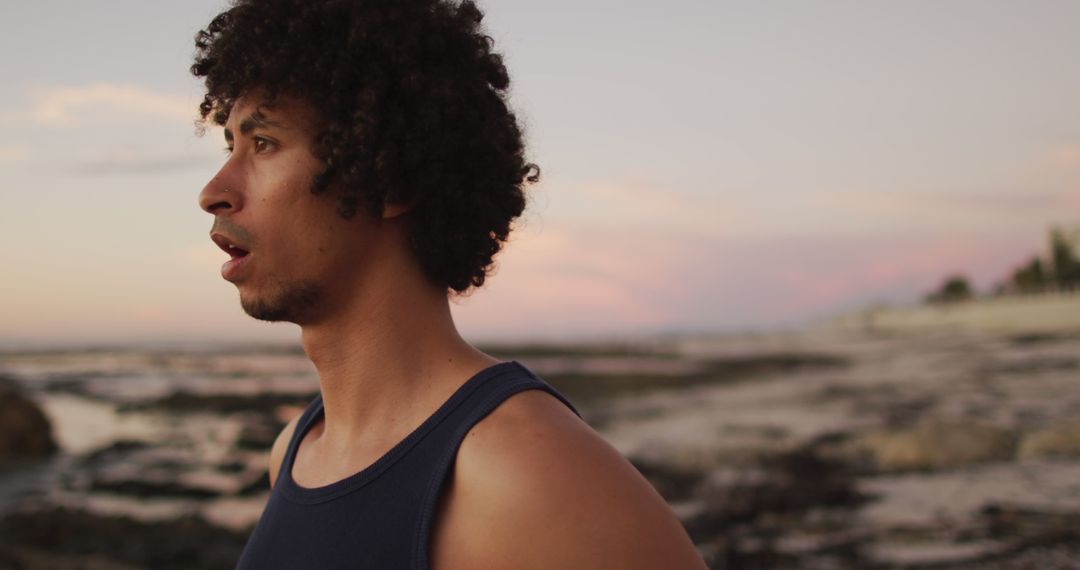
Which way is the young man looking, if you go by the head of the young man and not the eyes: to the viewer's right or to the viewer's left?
to the viewer's left

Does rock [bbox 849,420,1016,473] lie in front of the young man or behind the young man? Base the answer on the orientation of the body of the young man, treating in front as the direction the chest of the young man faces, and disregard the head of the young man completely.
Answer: behind

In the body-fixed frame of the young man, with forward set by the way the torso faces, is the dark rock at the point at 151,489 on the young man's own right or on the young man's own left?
on the young man's own right

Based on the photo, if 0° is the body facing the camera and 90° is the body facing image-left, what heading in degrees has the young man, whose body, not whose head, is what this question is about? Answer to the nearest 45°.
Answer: approximately 45°

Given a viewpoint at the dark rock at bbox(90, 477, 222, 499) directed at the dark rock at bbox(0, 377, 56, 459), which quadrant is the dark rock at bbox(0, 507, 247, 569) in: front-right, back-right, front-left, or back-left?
back-left

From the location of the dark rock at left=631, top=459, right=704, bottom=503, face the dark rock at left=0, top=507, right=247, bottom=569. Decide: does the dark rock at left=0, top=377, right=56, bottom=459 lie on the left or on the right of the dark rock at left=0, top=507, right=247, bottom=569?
right

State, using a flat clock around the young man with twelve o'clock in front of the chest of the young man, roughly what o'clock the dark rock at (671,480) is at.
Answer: The dark rock is roughly at 5 o'clock from the young man.

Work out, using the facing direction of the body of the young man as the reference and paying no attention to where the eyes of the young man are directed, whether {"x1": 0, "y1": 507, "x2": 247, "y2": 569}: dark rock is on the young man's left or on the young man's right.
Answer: on the young man's right

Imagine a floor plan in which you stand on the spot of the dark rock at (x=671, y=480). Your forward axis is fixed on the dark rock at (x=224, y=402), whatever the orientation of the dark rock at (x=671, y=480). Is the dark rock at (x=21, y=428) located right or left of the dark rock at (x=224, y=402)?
left

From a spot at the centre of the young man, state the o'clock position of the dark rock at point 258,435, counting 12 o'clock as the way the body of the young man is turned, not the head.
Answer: The dark rock is roughly at 4 o'clock from the young man.

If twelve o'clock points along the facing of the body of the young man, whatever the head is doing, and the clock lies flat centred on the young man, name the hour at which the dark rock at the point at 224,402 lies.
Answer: The dark rock is roughly at 4 o'clock from the young man.
